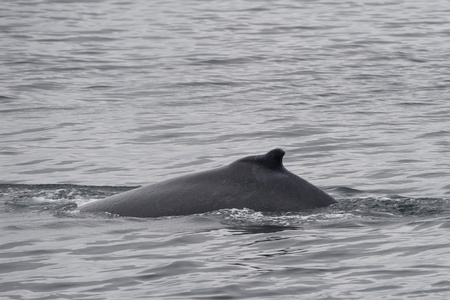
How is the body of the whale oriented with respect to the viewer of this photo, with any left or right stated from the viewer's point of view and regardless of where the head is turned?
facing to the left of the viewer
